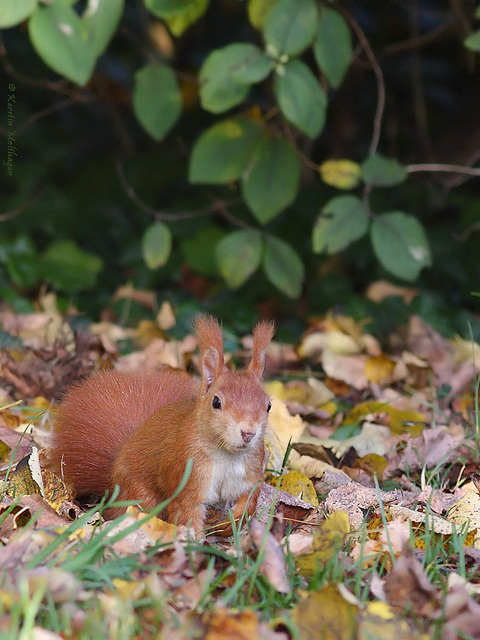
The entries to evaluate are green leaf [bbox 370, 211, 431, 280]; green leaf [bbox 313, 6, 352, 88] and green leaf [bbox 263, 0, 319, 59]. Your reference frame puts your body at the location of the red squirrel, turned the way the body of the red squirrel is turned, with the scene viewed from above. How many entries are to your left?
3

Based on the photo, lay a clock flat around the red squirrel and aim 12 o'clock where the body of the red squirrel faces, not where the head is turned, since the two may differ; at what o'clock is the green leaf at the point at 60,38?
The green leaf is roughly at 8 o'clock from the red squirrel.

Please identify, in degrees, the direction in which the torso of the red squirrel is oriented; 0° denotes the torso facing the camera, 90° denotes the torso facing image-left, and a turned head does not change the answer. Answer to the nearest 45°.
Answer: approximately 315°

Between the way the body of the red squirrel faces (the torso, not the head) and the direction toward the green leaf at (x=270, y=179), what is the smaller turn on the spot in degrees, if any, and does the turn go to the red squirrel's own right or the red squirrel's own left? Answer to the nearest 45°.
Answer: approximately 90° to the red squirrel's own left

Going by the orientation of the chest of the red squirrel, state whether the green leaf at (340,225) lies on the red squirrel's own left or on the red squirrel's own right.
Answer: on the red squirrel's own left

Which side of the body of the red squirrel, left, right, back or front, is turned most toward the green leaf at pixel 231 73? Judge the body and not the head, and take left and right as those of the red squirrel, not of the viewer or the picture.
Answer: left

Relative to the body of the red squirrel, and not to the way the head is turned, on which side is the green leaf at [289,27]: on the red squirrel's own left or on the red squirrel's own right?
on the red squirrel's own left

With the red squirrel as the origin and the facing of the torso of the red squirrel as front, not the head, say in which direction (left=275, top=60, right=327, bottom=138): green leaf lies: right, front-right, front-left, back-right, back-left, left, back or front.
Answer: left
